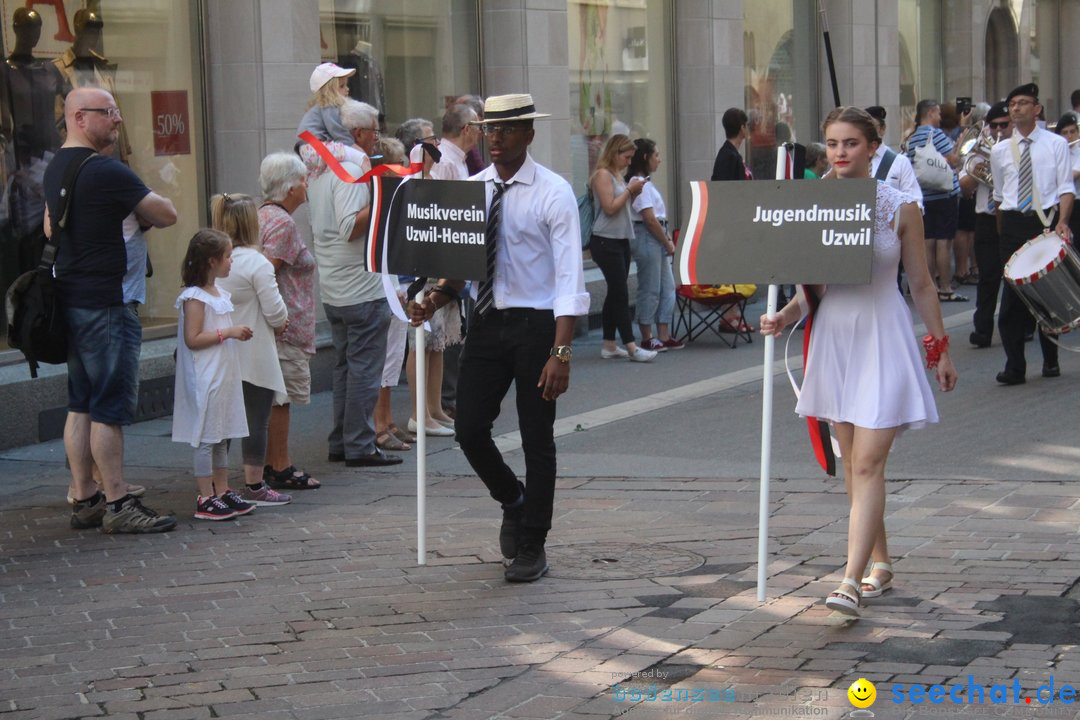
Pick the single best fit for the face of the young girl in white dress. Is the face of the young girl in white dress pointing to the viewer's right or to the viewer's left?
to the viewer's right

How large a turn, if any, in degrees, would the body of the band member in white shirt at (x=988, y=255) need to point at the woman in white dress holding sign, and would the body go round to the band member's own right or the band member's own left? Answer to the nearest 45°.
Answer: approximately 45° to the band member's own left

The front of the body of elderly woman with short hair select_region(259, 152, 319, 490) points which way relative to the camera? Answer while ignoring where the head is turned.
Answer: to the viewer's right

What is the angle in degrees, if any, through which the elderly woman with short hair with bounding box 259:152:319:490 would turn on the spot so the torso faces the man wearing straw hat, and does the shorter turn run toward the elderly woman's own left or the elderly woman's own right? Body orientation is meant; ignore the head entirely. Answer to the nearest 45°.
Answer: approximately 90° to the elderly woman's own right

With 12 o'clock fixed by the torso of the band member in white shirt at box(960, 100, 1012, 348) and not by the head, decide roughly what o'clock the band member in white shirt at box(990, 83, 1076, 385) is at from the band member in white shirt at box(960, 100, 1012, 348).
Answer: the band member in white shirt at box(990, 83, 1076, 385) is roughly at 10 o'clock from the band member in white shirt at box(960, 100, 1012, 348).

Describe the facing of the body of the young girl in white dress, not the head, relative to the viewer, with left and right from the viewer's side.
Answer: facing to the right of the viewer

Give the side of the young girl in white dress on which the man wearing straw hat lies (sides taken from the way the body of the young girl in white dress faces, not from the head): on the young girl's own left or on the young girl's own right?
on the young girl's own right

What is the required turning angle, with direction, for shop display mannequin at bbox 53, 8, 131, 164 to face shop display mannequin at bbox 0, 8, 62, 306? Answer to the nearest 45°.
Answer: approximately 90° to its right

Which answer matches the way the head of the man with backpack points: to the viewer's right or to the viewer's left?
to the viewer's right

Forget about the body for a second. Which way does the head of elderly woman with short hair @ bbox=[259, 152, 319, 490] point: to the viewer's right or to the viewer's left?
to the viewer's right
